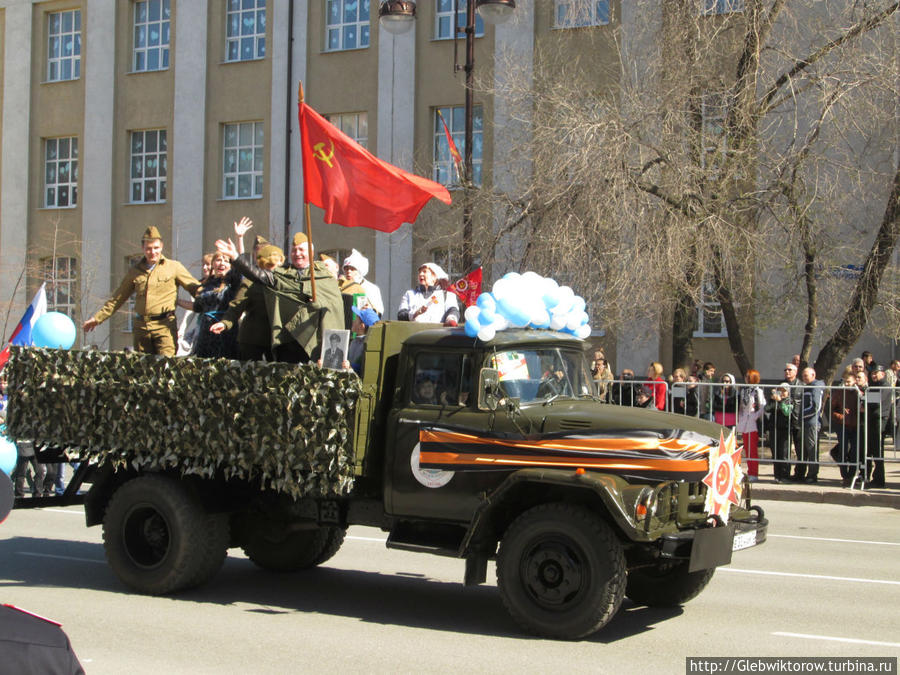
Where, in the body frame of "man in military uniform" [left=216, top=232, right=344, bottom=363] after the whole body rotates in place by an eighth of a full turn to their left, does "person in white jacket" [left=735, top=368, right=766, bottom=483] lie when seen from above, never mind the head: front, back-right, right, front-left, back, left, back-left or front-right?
left

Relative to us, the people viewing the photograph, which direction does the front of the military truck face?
facing the viewer and to the right of the viewer

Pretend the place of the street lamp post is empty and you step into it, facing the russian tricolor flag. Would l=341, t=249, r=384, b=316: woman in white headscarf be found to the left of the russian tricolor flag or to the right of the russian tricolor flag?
left

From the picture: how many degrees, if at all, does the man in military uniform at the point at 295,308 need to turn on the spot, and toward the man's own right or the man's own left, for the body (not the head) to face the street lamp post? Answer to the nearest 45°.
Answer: approximately 180°

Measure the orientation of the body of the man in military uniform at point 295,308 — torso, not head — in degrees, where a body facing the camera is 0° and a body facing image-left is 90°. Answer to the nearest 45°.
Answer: approximately 0°
